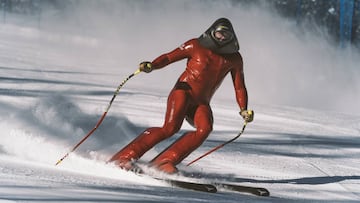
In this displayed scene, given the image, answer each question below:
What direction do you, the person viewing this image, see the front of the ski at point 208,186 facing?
facing the viewer and to the right of the viewer

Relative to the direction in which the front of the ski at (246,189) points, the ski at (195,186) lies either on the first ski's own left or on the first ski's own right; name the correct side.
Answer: on the first ski's own right

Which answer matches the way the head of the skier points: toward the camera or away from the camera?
toward the camera

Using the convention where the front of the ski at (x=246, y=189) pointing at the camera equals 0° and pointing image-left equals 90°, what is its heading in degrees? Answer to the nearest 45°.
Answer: approximately 315°
